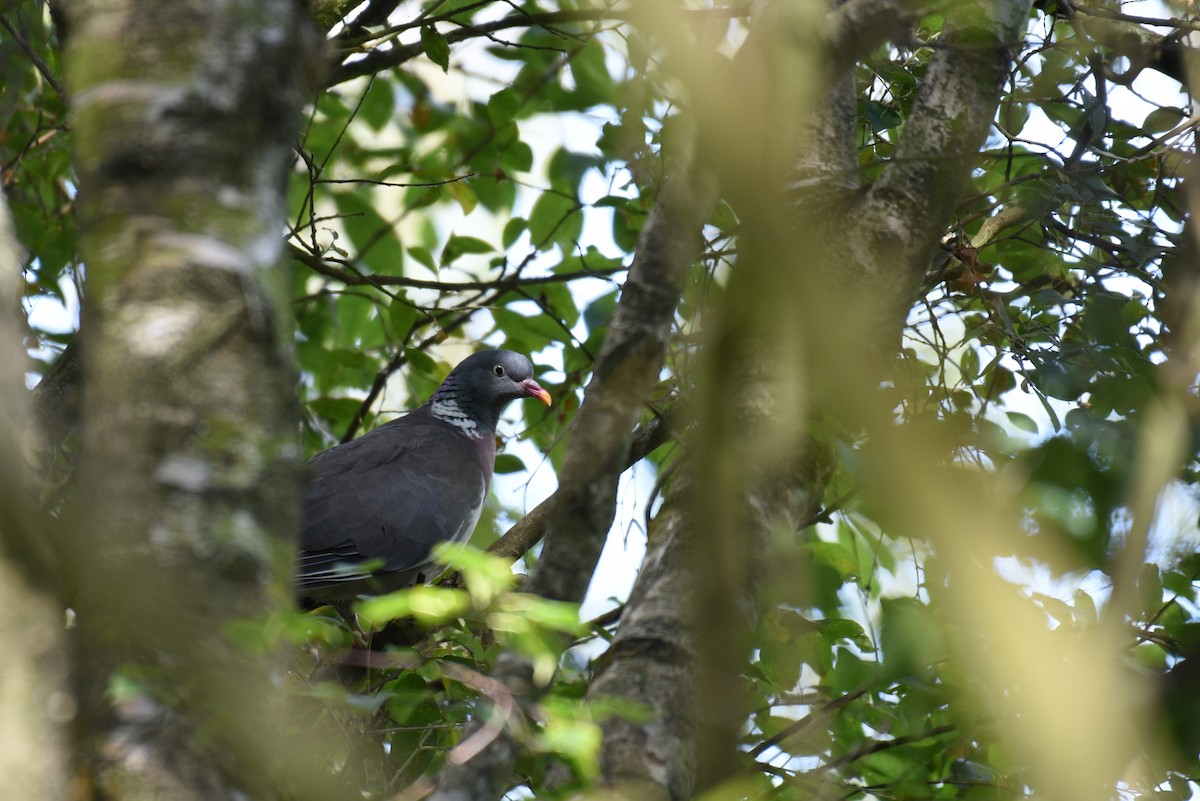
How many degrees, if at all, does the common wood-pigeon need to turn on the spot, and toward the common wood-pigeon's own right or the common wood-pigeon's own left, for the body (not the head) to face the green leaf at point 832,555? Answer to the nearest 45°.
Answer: approximately 45° to the common wood-pigeon's own right

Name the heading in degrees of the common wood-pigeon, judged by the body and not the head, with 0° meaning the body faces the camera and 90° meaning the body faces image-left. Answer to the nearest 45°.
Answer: approximately 270°

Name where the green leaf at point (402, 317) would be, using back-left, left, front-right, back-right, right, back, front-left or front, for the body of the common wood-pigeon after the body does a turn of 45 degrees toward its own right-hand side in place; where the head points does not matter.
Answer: back-left

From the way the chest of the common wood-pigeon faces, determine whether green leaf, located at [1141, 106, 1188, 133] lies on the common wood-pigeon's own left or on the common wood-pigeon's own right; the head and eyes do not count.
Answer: on the common wood-pigeon's own left
